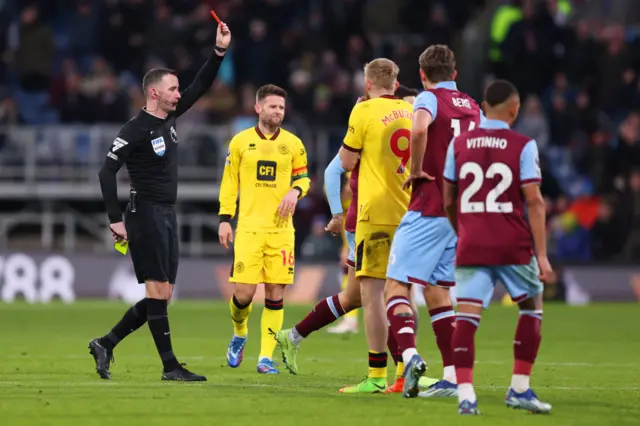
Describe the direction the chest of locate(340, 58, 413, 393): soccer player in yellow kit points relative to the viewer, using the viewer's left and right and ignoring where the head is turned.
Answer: facing away from the viewer and to the left of the viewer

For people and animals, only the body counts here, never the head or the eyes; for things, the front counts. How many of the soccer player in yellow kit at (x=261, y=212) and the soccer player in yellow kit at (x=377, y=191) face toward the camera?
1

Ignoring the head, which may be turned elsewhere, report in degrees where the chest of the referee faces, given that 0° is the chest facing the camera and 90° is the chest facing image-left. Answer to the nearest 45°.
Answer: approximately 315°
